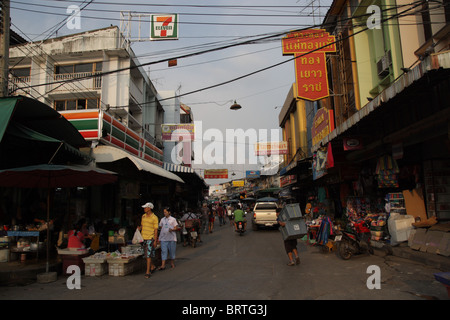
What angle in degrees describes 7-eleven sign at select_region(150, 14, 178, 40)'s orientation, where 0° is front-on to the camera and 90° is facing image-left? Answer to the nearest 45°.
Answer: approximately 0°

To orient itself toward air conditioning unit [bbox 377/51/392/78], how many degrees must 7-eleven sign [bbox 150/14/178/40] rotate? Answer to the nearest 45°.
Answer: approximately 90° to its left

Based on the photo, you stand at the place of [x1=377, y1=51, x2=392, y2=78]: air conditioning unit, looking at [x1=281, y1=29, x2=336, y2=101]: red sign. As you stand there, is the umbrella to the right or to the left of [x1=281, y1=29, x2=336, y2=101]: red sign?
left

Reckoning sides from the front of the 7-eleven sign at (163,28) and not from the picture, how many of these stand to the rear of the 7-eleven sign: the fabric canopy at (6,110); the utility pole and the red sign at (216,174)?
1

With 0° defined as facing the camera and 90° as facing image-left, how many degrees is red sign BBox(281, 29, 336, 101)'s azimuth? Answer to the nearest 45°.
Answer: approximately 0°

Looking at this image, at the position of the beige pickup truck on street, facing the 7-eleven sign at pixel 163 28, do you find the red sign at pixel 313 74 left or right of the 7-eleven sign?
left
